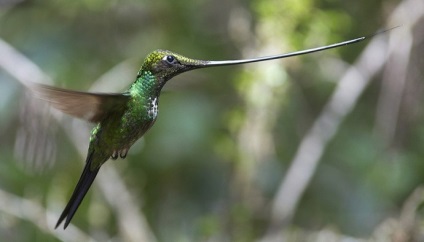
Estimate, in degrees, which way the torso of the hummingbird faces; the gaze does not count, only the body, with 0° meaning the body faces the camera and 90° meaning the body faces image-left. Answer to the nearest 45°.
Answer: approximately 270°
